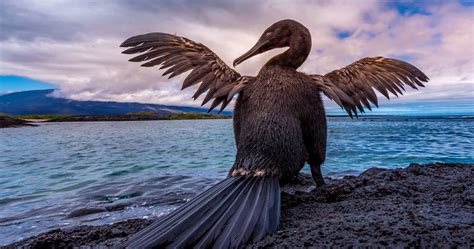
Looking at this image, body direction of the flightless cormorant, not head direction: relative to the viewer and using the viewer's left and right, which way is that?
facing away from the viewer and to the right of the viewer
